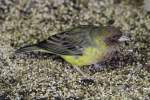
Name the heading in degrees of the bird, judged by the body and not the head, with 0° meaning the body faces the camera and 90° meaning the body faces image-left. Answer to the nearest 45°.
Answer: approximately 270°
